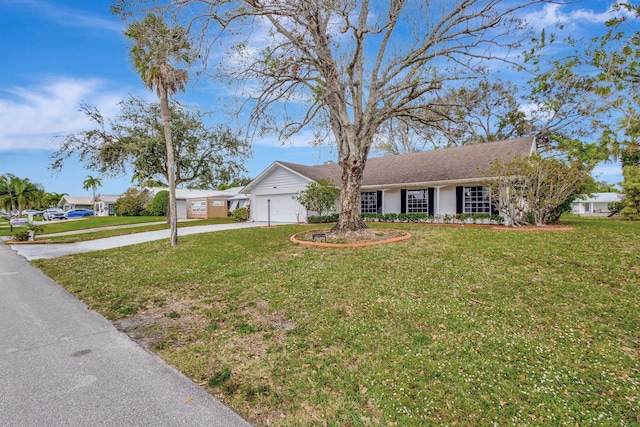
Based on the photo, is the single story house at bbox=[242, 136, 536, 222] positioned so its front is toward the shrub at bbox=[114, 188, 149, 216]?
no

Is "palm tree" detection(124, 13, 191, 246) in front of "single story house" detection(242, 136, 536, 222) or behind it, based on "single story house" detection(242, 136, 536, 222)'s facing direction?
in front

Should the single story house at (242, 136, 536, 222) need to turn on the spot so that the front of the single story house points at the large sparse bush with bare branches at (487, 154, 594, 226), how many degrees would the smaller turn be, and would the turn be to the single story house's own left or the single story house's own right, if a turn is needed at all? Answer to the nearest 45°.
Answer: approximately 90° to the single story house's own left

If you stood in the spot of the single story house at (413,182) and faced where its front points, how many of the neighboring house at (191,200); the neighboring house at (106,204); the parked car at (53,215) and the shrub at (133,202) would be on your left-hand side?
0

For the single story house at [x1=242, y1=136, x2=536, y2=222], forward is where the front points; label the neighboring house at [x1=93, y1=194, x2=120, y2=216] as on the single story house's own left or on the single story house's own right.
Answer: on the single story house's own right

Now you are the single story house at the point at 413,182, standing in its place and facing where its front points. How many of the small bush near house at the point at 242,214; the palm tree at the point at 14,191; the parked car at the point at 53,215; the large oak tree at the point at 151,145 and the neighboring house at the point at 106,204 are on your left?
0

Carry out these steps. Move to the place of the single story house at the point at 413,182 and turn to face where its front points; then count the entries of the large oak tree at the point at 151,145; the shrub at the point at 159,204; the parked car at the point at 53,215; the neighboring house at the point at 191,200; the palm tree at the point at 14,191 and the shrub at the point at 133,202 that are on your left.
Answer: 0

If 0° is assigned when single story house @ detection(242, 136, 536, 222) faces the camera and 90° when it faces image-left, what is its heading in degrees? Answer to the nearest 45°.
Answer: approximately 45°

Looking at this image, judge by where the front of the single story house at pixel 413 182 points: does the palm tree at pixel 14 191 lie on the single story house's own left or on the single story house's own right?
on the single story house's own right

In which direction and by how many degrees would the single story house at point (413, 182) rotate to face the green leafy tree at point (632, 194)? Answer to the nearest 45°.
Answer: approximately 135° to its left
